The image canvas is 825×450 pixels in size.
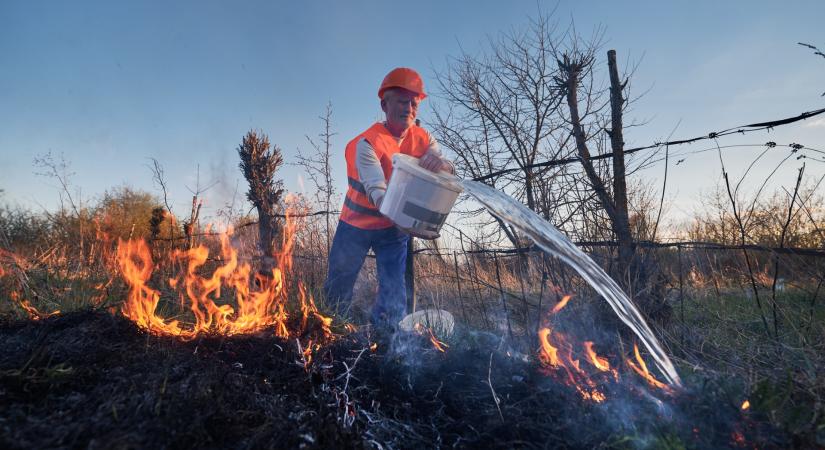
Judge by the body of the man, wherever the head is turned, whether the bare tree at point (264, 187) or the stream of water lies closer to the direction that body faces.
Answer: the stream of water

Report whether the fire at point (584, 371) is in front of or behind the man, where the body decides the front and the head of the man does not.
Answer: in front

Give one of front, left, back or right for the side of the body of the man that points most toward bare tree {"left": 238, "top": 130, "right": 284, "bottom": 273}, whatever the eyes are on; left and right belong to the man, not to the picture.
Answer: back

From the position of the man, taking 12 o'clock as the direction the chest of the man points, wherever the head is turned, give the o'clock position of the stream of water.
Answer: The stream of water is roughly at 12 o'clock from the man.

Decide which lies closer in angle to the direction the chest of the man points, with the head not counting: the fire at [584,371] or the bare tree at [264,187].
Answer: the fire

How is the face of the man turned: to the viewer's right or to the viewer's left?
to the viewer's right

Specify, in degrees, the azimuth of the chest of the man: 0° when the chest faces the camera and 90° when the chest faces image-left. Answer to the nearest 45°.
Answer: approximately 315°
